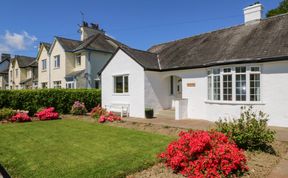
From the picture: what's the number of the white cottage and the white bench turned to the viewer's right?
0

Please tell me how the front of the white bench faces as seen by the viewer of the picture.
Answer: facing the viewer and to the left of the viewer

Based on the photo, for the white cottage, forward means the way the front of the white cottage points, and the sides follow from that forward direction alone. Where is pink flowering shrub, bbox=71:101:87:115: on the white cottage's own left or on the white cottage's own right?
on the white cottage's own right

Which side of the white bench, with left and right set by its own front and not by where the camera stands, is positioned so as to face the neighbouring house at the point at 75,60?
right

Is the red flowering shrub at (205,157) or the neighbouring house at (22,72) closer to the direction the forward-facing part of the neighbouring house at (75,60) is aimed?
the red flowering shrub

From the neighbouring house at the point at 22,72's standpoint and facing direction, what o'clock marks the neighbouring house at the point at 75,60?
the neighbouring house at the point at 75,60 is roughly at 10 o'clock from the neighbouring house at the point at 22,72.

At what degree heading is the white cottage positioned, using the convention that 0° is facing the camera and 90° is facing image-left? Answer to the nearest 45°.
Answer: approximately 45°

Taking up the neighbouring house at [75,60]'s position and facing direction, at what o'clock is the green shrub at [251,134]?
The green shrub is roughly at 10 o'clock from the neighbouring house.

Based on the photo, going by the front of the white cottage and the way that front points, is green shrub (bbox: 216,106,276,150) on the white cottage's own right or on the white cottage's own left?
on the white cottage's own left

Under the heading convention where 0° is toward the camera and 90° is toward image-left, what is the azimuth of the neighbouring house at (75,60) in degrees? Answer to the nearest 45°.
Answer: approximately 45°

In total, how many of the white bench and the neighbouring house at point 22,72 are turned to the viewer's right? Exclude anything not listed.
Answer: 0

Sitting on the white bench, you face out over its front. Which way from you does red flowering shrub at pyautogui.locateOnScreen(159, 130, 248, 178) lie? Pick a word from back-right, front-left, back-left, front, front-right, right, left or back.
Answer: front-left

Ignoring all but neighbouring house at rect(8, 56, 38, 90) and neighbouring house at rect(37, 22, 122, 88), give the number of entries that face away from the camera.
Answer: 0

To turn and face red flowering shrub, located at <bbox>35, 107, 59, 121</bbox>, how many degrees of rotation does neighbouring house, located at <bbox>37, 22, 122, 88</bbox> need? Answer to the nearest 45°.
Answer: approximately 45° to its left

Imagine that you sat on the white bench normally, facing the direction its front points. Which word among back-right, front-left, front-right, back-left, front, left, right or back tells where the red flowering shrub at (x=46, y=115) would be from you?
front-right

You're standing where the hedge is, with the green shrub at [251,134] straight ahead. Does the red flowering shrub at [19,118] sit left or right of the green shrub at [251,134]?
right
